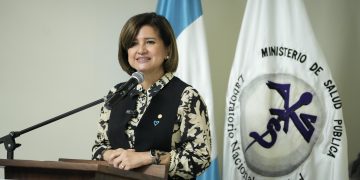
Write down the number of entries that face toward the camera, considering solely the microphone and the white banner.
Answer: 1

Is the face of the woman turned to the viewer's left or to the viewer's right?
to the viewer's left

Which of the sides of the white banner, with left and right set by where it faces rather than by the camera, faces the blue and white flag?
right

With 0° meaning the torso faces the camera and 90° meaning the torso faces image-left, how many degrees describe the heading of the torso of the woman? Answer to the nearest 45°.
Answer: approximately 45°

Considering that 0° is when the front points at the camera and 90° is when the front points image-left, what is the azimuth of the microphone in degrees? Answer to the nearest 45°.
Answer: approximately 270°

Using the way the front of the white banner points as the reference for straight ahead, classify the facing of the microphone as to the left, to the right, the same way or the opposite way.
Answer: to the left
